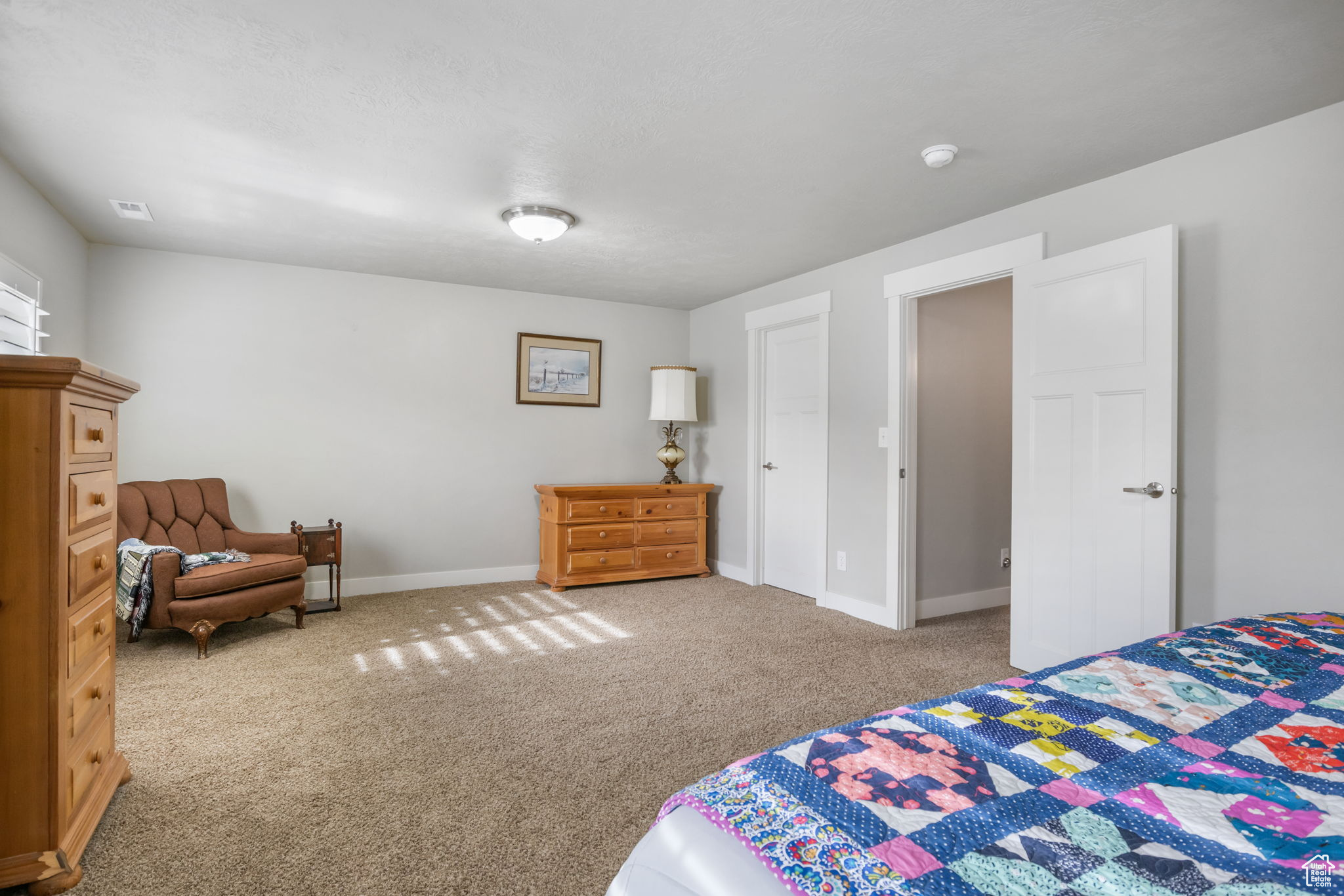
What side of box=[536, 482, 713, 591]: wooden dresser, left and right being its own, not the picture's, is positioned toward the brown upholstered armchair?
right

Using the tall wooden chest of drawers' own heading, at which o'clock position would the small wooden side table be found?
The small wooden side table is roughly at 10 o'clock from the tall wooden chest of drawers.

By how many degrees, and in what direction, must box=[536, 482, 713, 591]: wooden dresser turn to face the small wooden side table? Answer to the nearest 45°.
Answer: approximately 135° to its right

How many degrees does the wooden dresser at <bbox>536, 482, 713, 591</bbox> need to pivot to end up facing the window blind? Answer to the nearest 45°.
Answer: approximately 90° to its right

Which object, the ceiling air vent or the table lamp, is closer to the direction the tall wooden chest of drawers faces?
the table lamp

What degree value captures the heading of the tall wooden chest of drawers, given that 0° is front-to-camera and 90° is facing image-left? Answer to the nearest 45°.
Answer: approximately 270°

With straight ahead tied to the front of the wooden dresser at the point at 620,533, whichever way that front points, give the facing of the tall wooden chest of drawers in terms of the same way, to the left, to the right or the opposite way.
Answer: to the left

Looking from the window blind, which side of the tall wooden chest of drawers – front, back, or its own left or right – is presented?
left

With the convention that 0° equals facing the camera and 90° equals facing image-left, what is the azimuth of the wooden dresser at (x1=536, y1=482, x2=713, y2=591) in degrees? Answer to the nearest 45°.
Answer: approximately 315°
